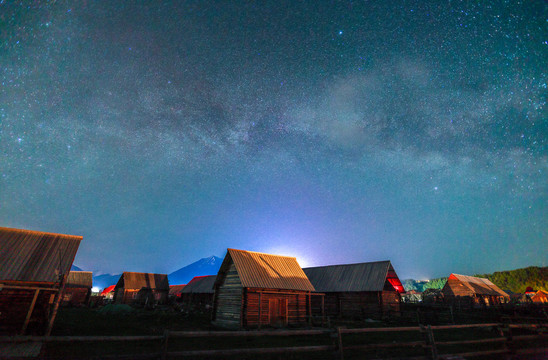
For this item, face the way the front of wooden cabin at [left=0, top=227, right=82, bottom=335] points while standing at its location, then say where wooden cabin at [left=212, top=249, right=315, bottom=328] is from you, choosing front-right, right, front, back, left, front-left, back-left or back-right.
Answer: left

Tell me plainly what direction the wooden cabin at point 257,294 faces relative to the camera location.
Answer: facing the viewer and to the right of the viewer

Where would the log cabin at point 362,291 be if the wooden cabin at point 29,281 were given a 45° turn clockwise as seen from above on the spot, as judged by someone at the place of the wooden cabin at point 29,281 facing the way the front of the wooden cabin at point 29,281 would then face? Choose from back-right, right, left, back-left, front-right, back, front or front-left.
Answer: back-left

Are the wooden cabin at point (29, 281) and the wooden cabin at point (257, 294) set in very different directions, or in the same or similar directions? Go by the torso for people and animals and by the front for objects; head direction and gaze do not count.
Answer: same or similar directions

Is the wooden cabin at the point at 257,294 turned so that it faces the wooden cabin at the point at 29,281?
no

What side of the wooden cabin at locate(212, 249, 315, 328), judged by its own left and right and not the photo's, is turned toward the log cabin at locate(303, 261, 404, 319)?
left

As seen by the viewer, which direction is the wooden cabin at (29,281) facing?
toward the camera

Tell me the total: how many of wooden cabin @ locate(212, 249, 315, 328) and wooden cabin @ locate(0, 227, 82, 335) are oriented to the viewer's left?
0
